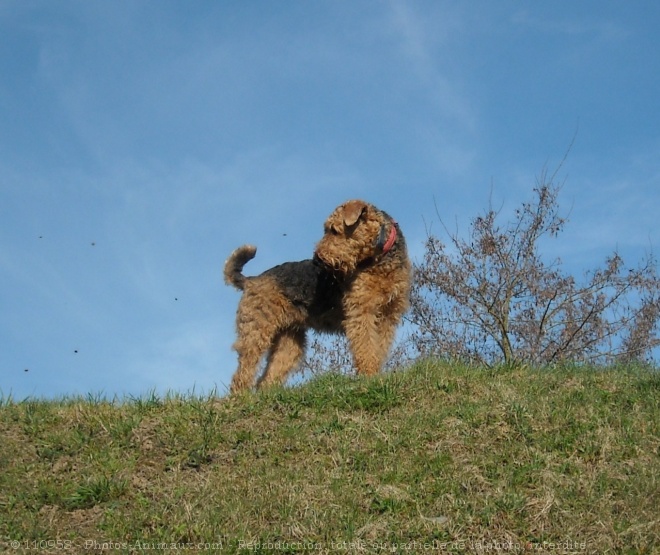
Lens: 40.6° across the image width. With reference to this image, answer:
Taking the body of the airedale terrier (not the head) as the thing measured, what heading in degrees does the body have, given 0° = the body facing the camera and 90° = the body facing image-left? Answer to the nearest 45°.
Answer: approximately 270°
